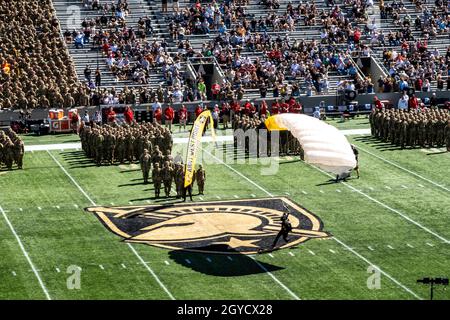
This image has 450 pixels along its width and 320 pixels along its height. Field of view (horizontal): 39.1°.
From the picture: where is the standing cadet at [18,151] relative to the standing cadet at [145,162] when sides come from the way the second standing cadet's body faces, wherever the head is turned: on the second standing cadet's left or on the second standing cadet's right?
on the second standing cadet's right

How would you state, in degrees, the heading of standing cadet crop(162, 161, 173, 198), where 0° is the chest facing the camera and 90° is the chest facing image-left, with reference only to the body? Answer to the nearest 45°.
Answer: approximately 0°

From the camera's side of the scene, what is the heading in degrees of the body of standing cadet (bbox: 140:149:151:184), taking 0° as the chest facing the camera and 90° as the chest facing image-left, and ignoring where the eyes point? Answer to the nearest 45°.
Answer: approximately 0°

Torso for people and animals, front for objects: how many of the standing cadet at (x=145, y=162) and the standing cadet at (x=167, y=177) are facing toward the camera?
2

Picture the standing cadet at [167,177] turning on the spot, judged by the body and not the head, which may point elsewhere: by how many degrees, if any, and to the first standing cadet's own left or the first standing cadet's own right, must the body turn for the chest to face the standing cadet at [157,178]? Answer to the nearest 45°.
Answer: approximately 90° to the first standing cadet's own right

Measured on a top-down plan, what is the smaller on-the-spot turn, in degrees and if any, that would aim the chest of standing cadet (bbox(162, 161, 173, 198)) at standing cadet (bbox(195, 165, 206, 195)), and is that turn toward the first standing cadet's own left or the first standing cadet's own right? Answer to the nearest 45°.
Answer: approximately 90° to the first standing cadet's own left
